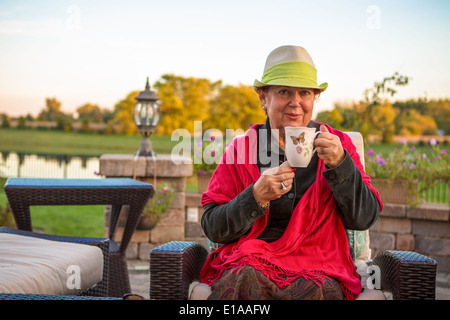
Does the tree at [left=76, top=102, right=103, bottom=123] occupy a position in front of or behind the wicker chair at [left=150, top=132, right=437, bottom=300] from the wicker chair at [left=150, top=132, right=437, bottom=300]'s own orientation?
behind

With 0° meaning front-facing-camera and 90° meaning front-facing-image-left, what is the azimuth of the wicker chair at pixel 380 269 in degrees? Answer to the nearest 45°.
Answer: approximately 0°

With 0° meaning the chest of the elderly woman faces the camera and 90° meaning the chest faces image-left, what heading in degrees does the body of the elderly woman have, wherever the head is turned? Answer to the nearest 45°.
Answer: approximately 0°

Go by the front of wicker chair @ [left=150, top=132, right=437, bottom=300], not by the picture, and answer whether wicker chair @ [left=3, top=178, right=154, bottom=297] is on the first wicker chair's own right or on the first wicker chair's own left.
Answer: on the first wicker chair's own right

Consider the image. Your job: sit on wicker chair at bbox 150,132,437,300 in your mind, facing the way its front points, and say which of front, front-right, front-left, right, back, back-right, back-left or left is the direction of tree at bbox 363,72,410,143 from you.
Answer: back

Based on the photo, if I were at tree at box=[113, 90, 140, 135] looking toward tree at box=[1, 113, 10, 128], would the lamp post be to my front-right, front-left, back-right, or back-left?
back-left

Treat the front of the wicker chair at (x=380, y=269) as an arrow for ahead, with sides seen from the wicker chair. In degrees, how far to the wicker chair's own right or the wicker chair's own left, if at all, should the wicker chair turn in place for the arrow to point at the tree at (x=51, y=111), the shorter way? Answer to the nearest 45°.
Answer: approximately 135° to the wicker chair's own right

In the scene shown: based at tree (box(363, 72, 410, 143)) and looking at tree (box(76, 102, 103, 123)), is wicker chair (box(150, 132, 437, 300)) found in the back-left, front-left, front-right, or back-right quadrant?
back-left
